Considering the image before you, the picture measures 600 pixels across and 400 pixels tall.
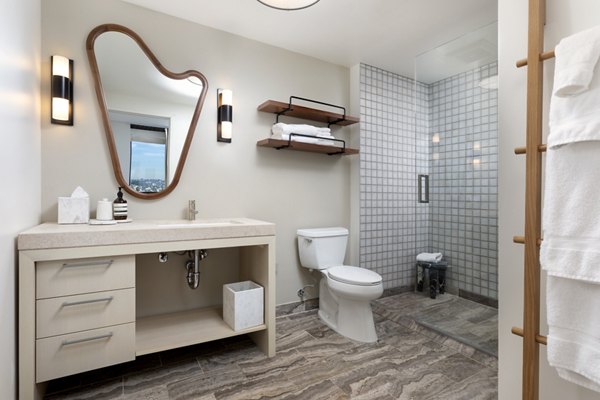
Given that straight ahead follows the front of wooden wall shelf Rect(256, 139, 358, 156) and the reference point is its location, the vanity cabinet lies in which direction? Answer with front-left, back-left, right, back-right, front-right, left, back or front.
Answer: right

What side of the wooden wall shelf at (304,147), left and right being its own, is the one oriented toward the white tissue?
right

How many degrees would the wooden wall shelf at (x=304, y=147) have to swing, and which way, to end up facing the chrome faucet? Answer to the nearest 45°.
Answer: approximately 90° to its right

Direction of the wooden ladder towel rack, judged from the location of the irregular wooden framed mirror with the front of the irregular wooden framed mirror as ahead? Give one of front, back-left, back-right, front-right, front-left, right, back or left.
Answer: front-left

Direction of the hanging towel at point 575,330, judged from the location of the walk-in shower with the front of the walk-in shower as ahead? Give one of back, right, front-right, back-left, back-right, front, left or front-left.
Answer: front-left

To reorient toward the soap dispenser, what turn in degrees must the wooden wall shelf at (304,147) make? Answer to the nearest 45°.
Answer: approximately 90° to its right

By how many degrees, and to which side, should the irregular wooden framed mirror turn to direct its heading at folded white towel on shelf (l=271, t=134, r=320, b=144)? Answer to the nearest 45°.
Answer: approximately 90° to its left

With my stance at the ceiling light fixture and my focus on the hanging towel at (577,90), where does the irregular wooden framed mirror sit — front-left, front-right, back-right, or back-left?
back-right

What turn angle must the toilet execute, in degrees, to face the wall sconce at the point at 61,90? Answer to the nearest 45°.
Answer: approximately 90° to its right
